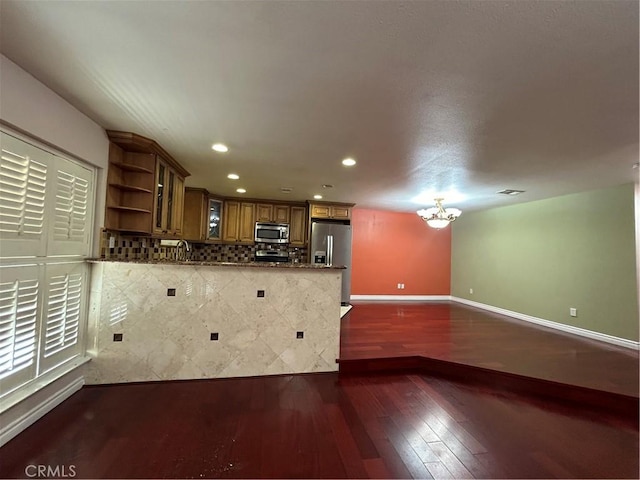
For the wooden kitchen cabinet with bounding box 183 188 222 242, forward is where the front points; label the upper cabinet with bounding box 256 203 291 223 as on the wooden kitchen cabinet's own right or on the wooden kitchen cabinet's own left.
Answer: on the wooden kitchen cabinet's own left

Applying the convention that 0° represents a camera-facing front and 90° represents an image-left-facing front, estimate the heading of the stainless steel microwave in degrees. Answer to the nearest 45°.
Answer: approximately 0°

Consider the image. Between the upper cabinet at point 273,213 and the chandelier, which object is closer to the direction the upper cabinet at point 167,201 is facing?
the chandelier

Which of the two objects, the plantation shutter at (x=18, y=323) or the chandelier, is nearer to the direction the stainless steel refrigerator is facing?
the plantation shutter

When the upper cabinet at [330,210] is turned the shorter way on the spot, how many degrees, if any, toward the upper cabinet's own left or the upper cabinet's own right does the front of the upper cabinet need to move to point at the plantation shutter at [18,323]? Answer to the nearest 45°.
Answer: approximately 45° to the upper cabinet's own right

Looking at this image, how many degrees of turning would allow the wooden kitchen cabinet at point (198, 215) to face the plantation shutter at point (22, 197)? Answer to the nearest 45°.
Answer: approximately 45° to its right

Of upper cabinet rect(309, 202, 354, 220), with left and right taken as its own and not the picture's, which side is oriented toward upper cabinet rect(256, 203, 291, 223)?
right

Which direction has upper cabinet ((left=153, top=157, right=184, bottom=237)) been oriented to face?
to the viewer's right

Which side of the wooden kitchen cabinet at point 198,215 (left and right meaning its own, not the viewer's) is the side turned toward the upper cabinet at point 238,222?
left
